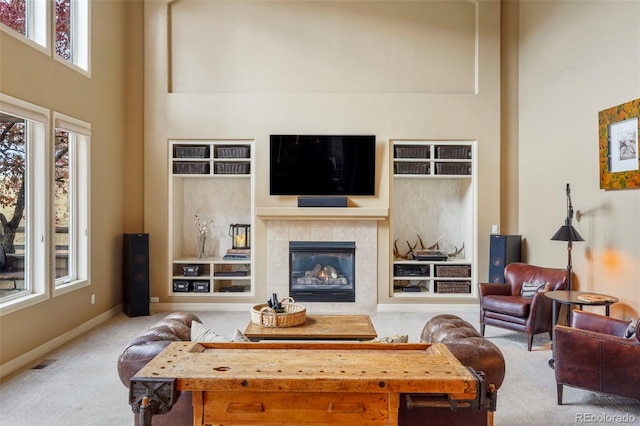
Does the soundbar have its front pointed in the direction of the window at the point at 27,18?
no

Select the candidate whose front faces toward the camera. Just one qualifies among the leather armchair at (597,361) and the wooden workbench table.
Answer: the wooden workbench table

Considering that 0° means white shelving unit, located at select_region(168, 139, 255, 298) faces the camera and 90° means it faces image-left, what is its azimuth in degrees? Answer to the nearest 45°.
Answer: approximately 0°

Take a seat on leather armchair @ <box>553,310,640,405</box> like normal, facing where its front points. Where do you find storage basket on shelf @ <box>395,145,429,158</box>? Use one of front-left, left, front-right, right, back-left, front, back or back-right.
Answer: front

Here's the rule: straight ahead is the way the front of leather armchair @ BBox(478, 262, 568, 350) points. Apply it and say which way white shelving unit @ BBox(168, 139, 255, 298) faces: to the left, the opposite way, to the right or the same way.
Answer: to the left

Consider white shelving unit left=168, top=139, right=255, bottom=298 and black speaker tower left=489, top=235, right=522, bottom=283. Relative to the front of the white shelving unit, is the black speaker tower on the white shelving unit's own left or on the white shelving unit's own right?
on the white shelving unit's own left

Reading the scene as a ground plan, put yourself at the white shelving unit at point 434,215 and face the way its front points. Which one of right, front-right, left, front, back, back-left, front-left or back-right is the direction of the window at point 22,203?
front-right

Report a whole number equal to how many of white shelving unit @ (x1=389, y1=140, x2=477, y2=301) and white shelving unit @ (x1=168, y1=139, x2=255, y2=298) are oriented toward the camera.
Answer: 2

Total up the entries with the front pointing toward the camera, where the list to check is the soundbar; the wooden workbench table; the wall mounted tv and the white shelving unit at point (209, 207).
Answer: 4

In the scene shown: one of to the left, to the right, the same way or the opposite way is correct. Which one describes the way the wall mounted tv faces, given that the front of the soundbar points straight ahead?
the same way

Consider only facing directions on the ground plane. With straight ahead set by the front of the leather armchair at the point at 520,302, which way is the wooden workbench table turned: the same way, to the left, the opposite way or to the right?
to the left

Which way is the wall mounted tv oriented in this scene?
toward the camera

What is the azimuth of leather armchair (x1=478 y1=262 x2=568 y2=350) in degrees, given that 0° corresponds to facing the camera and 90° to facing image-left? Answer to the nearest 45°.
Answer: approximately 45°

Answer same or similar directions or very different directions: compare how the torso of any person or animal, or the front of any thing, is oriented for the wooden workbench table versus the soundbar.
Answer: same or similar directions

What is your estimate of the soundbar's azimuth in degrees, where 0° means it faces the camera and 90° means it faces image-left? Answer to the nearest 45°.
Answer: approximately 0°

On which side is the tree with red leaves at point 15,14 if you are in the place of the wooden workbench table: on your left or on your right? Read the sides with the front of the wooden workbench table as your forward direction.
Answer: on your right

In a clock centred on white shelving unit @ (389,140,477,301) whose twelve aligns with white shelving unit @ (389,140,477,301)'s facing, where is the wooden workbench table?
The wooden workbench table is roughly at 12 o'clock from the white shelving unit.
